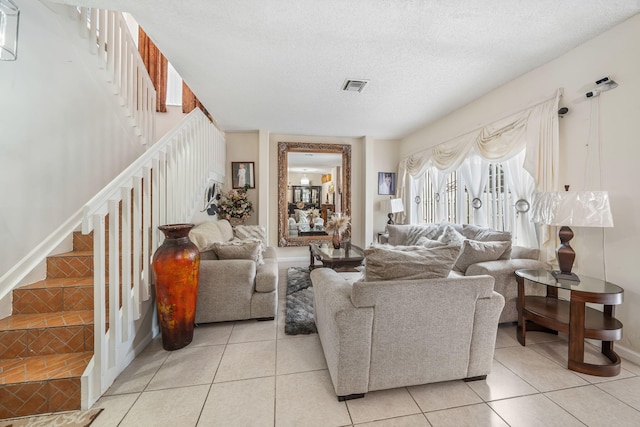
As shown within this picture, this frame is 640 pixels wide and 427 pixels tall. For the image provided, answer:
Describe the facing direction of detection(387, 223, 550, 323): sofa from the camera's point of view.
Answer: facing the viewer and to the left of the viewer

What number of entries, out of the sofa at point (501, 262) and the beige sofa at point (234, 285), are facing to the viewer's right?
1

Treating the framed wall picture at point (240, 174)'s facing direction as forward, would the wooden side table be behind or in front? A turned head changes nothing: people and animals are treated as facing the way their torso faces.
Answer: in front

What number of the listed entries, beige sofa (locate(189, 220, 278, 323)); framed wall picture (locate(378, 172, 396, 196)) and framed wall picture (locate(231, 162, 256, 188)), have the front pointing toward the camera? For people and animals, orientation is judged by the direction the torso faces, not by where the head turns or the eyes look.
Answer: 2

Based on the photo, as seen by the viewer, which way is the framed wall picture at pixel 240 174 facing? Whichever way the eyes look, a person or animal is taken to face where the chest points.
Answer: toward the camera

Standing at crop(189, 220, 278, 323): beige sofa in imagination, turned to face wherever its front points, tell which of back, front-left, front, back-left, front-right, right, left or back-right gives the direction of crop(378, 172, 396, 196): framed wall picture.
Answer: front-left

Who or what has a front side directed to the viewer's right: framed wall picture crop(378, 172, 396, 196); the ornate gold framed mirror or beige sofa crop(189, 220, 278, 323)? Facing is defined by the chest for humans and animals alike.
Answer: the beige sofa

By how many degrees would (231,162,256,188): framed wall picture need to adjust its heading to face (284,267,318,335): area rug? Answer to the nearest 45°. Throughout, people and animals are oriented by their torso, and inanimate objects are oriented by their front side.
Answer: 0° — it already faces it

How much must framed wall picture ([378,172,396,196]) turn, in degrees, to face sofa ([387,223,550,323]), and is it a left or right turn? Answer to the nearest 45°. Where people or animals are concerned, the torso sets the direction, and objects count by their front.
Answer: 0° — it already faces it

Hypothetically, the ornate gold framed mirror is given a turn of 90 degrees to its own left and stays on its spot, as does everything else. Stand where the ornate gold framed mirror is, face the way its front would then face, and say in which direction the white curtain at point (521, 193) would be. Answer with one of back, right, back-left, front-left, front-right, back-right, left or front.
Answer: front-right

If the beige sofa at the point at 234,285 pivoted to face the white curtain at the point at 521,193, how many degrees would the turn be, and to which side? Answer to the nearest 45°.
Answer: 0° — it already faces it

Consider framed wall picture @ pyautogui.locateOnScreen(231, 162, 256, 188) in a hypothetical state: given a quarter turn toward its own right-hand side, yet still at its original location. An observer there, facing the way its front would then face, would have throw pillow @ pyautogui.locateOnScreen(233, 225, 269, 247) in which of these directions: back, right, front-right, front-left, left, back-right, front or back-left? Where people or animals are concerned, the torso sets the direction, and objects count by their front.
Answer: left

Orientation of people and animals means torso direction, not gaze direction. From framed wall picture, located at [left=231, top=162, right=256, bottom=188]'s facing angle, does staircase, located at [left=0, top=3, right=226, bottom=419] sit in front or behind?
in front

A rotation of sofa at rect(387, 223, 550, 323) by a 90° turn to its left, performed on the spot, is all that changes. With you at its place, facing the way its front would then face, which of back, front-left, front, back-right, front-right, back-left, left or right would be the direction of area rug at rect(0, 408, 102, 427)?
right

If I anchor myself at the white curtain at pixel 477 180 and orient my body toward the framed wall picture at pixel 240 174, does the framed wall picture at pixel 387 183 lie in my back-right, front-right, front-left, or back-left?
front-right

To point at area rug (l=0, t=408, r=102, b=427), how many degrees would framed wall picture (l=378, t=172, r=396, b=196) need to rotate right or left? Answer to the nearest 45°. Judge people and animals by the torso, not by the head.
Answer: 0° — it already faces it

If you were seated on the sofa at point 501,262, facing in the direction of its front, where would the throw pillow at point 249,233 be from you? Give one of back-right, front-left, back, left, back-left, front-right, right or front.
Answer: front-right

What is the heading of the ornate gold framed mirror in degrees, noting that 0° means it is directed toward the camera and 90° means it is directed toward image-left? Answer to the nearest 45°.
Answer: approximately 0°

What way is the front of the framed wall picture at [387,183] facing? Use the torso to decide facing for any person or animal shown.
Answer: toward the camera

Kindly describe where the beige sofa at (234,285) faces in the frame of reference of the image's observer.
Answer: facing to the right of the viewer
